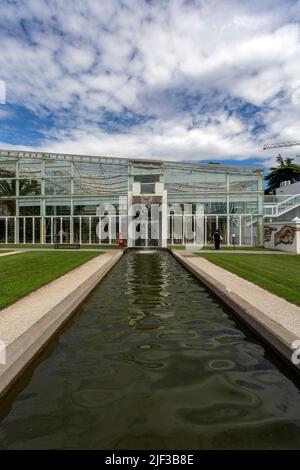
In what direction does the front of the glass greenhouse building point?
toward the camera
